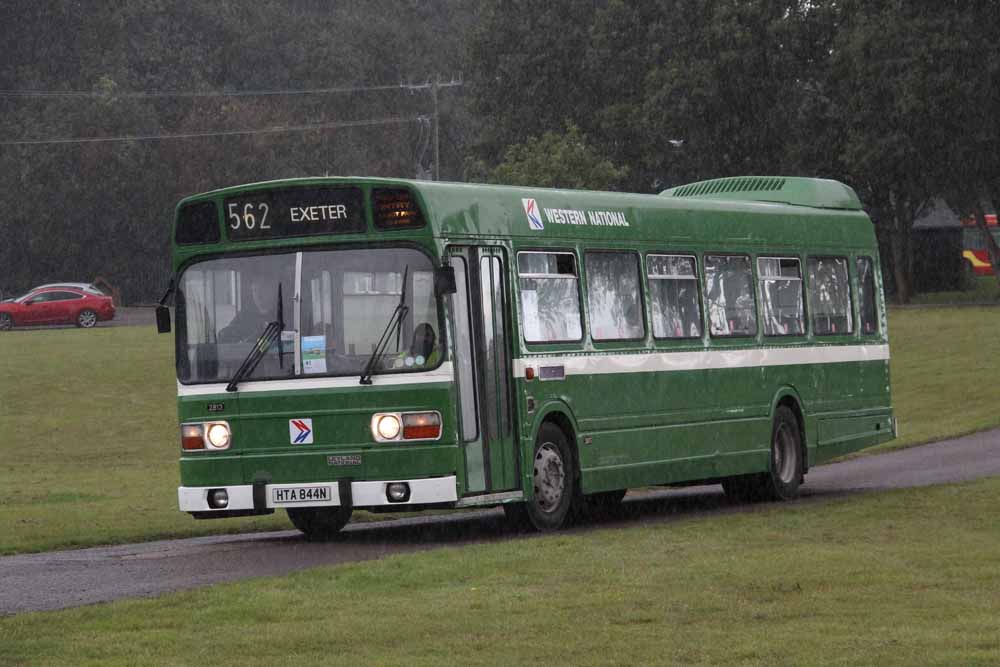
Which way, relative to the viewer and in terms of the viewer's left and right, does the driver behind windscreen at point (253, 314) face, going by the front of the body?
facing the viewer and to the left of the viewer

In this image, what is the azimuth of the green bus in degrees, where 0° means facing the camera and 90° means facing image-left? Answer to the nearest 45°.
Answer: approximately 45°

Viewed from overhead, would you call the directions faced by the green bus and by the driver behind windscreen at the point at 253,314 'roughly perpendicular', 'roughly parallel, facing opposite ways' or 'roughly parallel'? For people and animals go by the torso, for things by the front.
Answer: roughly parallel
